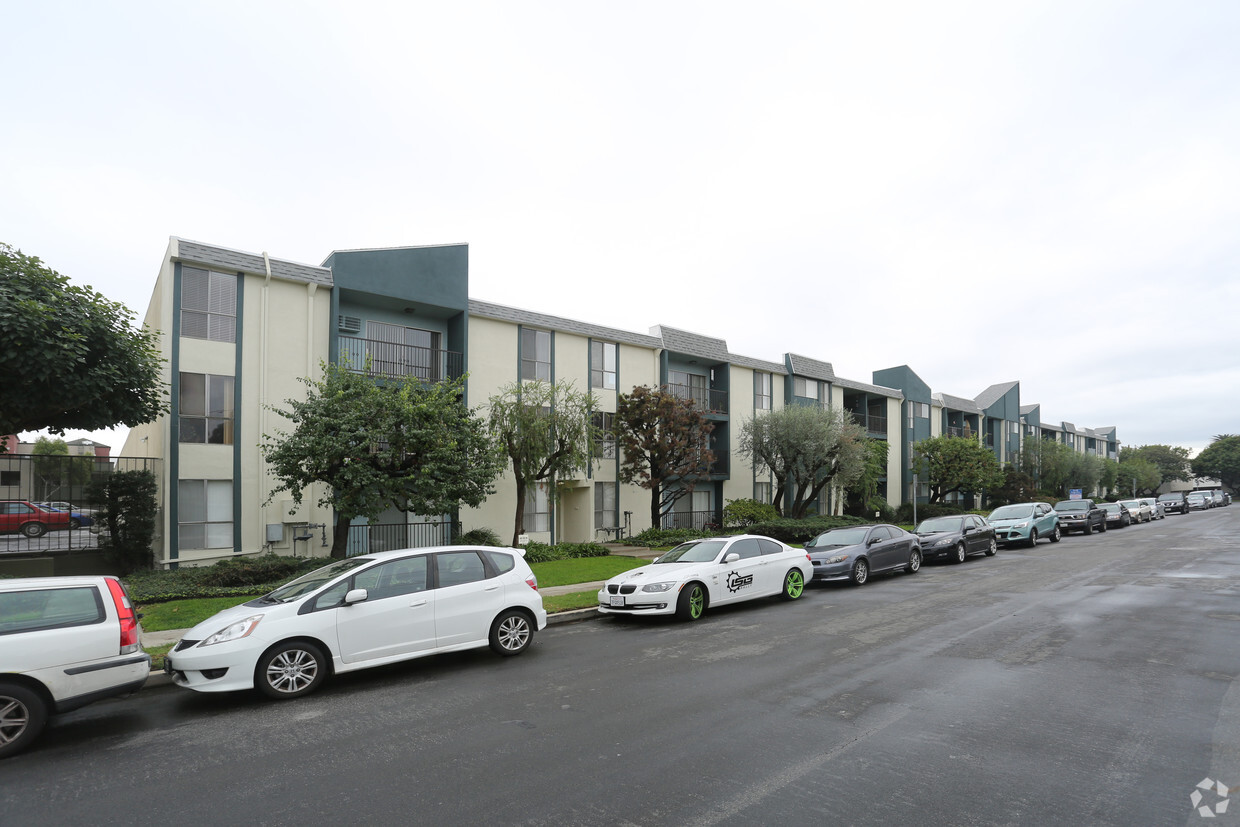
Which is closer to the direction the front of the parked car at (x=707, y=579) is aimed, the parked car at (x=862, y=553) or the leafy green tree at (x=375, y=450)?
the leafy green tree

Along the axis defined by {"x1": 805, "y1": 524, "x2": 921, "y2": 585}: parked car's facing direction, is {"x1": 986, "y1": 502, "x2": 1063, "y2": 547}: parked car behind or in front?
behind

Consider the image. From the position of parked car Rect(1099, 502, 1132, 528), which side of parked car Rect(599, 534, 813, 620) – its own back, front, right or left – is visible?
back

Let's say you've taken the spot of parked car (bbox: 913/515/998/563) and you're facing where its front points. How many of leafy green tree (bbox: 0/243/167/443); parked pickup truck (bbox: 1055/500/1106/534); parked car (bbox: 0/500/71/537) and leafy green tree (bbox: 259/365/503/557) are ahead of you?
3

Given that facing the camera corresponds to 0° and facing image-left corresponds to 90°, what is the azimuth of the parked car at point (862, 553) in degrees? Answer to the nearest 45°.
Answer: approximately 45°
